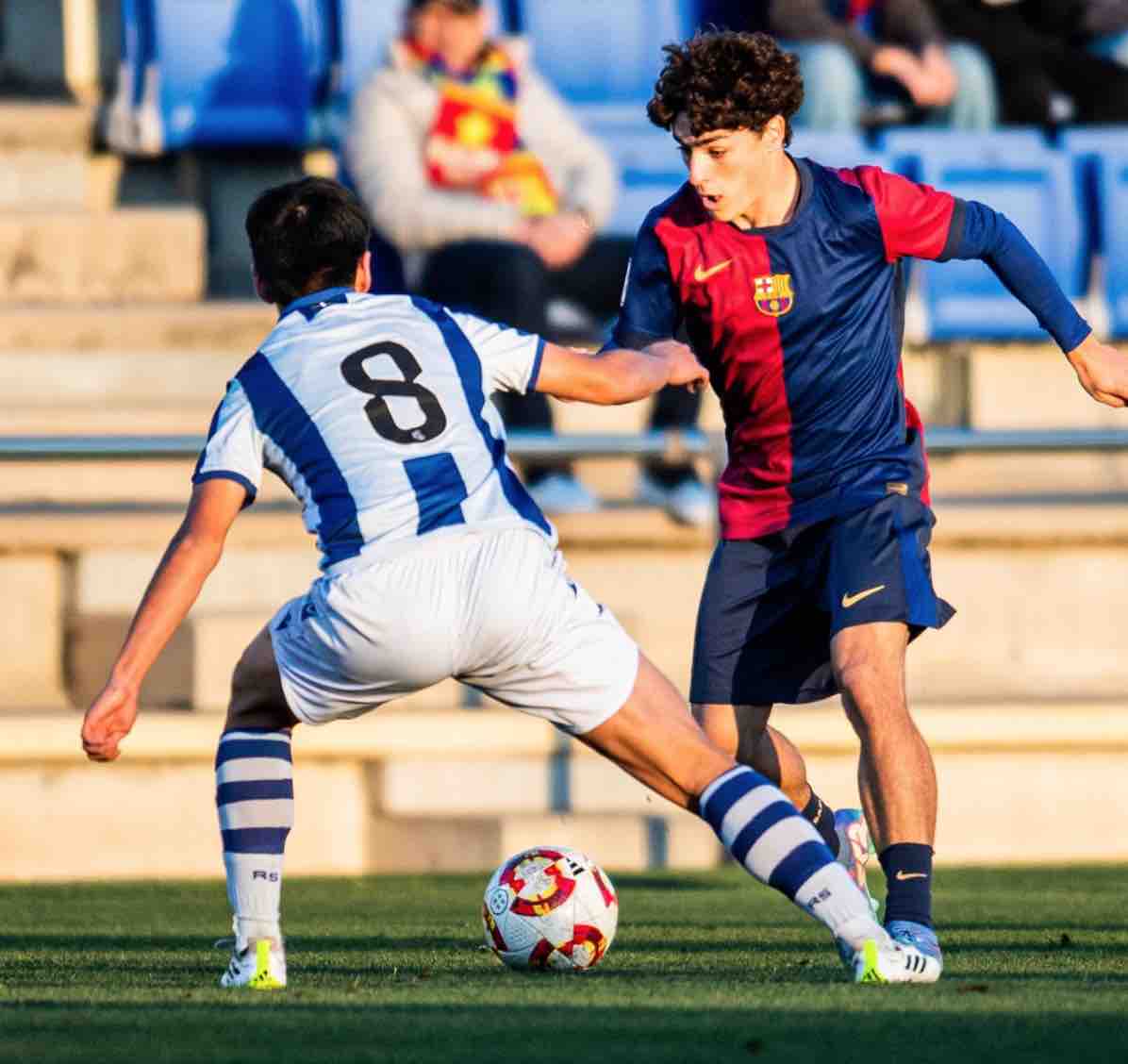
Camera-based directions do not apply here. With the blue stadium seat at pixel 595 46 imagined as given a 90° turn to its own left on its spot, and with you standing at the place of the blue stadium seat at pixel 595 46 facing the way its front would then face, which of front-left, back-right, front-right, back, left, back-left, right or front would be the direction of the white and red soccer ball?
right

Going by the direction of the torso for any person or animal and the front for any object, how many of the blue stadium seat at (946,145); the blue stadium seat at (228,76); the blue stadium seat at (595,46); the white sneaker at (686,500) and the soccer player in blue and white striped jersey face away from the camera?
1

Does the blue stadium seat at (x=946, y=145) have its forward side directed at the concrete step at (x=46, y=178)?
no

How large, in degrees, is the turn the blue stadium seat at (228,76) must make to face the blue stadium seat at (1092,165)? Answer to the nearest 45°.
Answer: approximately 90° to its left

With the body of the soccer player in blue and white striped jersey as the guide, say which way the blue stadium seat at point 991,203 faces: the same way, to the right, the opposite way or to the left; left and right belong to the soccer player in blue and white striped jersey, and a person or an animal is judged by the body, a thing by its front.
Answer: the opposite way

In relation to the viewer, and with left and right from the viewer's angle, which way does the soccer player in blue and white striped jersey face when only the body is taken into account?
facing away from the viewer

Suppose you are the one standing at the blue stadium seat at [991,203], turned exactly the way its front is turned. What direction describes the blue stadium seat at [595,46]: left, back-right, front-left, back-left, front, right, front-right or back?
right

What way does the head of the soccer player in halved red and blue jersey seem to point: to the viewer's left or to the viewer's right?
to the viewer's left

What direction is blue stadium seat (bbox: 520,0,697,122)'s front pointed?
toward the camera

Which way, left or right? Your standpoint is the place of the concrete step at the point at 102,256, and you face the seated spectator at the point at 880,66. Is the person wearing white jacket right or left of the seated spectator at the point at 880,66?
right

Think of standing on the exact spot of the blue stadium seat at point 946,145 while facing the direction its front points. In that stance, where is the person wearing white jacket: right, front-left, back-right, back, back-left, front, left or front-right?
front-right

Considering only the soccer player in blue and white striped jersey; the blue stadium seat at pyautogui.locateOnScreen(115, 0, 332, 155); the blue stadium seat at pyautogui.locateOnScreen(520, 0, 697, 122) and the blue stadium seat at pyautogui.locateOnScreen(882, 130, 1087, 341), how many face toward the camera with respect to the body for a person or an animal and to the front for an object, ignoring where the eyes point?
3

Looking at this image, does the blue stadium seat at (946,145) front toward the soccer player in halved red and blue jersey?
yes

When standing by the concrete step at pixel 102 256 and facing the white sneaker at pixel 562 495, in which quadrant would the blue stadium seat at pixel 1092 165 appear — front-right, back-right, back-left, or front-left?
front-left

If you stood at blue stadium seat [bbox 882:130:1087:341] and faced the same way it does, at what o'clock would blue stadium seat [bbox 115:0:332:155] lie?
blue stadium seat [bbox 115:0:332:155] is roughly at 3 o'clock from blue stadium seat [bbox 882:130:1087:341].

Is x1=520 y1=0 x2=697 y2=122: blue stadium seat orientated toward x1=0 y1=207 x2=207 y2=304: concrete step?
no

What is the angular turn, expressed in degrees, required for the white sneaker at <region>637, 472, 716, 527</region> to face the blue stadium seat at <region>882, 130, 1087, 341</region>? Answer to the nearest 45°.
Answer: approximately 90° to its left

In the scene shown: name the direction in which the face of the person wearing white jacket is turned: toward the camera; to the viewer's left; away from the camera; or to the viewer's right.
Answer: toward the camera

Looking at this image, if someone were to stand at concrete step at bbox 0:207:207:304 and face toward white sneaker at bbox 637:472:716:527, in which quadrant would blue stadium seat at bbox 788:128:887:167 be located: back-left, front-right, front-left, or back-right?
front-left
